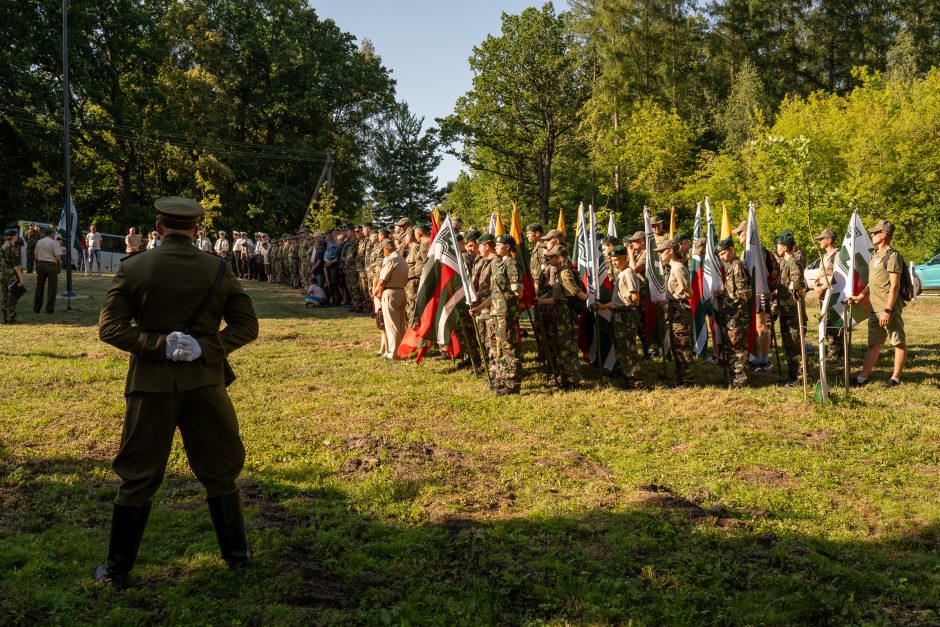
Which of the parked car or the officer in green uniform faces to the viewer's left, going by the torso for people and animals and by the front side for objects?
the parked car

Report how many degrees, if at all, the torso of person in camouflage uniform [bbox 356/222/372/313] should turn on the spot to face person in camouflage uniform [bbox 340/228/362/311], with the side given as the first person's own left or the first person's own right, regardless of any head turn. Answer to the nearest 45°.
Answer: approximately 90° to the first person's own right

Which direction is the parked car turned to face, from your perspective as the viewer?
facing to the left of the viewer

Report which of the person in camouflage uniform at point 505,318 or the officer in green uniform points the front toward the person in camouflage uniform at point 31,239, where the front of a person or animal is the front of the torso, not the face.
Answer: the officer in green uniform

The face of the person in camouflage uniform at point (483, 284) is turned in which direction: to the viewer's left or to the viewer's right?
to the viewer's left

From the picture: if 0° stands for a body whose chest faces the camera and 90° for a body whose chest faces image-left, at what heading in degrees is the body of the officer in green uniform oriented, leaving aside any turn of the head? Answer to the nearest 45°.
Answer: approximately 180°

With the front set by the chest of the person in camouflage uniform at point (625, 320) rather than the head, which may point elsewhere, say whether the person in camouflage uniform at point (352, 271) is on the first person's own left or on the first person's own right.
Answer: on the first person's own right

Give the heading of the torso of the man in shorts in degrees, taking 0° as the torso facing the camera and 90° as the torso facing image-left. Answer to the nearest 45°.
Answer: approximately 45°
